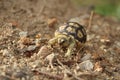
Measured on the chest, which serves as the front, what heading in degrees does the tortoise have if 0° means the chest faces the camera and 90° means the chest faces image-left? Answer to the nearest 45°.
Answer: approximately 45°

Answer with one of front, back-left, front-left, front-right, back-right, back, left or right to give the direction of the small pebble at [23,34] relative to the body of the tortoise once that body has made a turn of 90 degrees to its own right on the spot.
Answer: front-left
